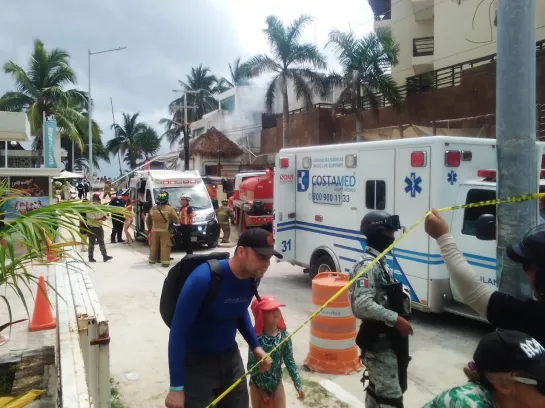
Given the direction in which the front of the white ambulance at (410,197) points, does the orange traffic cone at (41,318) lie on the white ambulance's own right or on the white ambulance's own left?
on the white ambulance's own right

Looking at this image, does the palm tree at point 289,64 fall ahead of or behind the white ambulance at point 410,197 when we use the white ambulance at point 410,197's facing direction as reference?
behind

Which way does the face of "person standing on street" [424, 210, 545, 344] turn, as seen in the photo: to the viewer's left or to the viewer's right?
to the viewer's left

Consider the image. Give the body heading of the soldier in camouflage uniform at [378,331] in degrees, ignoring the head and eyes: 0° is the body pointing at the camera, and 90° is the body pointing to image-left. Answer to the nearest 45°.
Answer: approximately 270°

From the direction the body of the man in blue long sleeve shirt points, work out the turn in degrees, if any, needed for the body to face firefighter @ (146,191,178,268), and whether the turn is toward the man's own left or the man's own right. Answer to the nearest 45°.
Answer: approximately 135° to the man's own left

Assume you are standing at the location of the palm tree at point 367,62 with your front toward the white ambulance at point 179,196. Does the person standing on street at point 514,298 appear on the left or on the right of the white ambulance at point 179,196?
left

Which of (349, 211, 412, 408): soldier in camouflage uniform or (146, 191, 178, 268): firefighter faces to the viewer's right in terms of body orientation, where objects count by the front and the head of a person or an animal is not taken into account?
the soldier in camouflage uniform

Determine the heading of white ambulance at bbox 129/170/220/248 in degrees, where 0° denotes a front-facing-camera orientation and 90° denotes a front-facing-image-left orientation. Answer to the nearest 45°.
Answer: approximately 315°

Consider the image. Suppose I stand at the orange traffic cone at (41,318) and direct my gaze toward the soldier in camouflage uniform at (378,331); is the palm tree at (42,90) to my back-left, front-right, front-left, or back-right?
back-left
